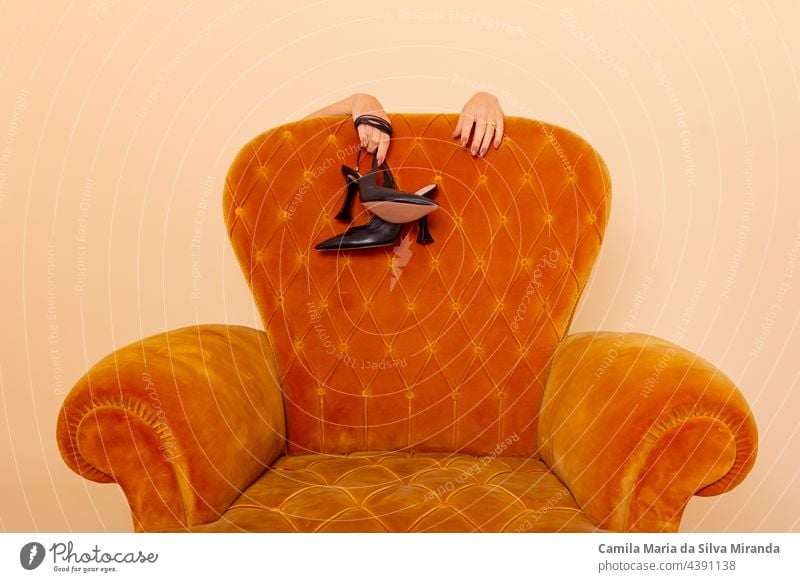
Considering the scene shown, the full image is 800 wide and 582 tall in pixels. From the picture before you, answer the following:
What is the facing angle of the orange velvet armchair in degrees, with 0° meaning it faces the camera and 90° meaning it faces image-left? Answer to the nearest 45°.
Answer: approximately 0°
